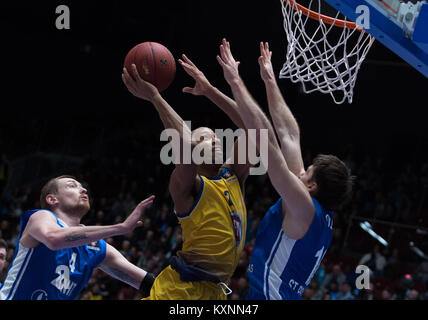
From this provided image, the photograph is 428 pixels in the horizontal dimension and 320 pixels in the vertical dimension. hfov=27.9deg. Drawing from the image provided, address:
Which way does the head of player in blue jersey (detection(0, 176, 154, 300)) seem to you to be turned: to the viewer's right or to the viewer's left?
to the viewer's right

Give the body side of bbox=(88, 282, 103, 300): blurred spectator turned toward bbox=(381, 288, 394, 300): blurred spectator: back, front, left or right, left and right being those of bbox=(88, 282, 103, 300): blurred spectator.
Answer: left

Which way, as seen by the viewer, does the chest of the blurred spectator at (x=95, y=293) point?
toward the camera

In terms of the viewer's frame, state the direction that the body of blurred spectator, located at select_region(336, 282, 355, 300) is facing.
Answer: toward the camera

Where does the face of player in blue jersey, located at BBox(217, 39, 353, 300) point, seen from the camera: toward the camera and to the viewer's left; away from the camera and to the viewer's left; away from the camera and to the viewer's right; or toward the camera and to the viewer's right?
away from the camera and to the viewer's left

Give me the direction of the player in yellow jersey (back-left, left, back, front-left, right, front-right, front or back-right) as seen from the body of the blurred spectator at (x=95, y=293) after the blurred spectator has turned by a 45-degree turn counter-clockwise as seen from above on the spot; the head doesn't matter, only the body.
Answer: front-right

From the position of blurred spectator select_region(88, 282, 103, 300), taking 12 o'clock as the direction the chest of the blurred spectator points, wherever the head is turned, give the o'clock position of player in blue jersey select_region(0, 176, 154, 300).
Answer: The player in blue jersey is roughly at 12 o'clock from the blurred spectator.

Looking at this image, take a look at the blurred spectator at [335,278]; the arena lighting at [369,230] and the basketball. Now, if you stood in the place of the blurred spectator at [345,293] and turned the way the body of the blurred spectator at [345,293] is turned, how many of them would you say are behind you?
2

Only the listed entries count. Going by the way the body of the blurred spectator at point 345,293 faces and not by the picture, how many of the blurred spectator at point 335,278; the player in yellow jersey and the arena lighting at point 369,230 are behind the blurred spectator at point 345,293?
2

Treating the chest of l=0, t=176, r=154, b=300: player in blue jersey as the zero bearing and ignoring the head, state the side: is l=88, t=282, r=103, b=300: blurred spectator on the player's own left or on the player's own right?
on the player's own left

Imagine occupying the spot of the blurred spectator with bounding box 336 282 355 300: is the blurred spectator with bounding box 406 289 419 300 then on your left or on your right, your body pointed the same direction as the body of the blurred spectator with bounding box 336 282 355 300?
on your left

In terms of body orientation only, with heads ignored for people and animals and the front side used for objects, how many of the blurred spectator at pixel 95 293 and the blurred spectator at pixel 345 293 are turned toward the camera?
2

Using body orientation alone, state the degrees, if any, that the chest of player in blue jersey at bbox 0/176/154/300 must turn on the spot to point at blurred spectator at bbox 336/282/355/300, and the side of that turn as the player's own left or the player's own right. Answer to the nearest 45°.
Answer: approximately 90° to the player's own left

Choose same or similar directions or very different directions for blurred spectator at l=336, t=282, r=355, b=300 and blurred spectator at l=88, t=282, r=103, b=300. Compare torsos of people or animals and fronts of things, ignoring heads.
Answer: same or similar directions

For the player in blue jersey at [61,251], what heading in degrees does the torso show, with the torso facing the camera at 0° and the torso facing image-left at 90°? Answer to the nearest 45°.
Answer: approximately 315°
